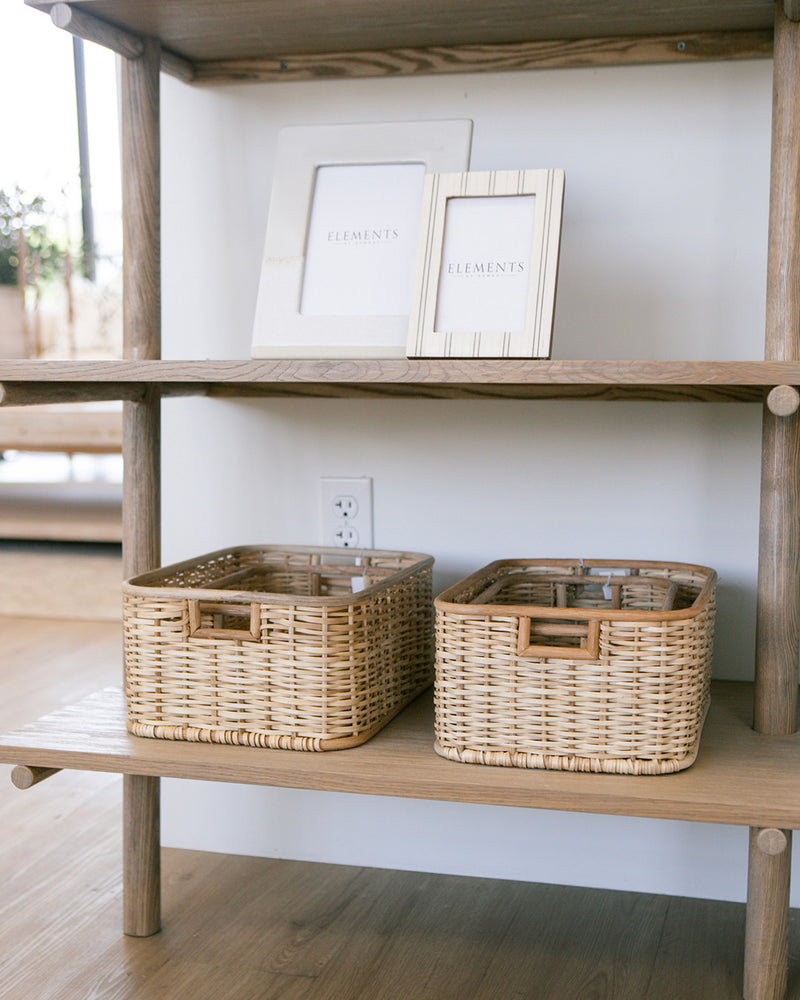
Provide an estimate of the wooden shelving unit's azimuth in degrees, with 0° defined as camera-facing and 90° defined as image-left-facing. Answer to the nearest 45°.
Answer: approximately 0°

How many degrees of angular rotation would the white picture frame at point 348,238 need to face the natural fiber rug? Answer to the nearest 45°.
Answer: approximately 135° to its right

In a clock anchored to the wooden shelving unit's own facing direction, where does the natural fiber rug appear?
The natural fiber rug is roughly at 5 o'clock from the wooden shelving unit.

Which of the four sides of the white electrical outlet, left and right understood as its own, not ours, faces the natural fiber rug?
back

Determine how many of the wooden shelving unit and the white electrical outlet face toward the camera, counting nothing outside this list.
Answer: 2
